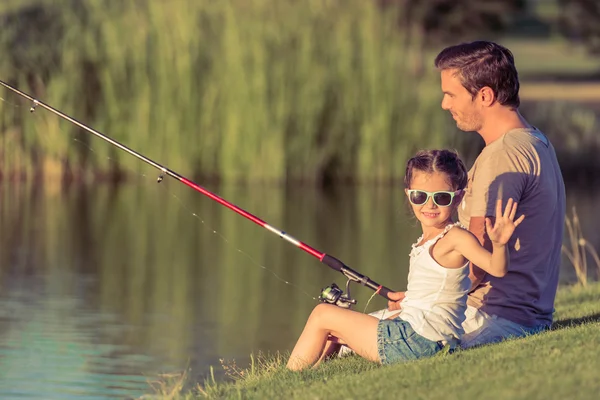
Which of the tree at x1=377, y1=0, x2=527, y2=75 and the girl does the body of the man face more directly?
the girl

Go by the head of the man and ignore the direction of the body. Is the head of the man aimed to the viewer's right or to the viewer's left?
to the viewer's left

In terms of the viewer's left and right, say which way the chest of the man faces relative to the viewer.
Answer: facing to the left of the viewer

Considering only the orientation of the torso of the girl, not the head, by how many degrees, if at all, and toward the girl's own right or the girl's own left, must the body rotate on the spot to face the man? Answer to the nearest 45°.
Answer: approximately 135° to the girl's own right

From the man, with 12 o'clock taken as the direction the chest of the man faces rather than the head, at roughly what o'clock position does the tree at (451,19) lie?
The tree is roughly at 3 o'clock from the man.

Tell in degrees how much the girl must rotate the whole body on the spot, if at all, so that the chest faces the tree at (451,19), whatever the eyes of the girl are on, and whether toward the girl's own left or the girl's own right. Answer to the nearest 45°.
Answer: approximately 90° to the girl's own right
